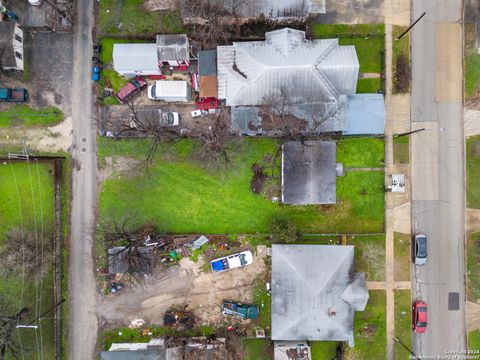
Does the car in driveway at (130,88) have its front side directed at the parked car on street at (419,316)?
no

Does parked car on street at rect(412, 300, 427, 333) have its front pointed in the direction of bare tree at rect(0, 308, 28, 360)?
no

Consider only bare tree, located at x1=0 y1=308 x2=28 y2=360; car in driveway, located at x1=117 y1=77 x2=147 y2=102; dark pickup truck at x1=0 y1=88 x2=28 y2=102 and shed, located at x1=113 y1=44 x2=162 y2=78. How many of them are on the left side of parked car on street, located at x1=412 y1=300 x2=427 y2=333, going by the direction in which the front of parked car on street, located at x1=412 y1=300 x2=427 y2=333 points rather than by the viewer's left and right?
0
